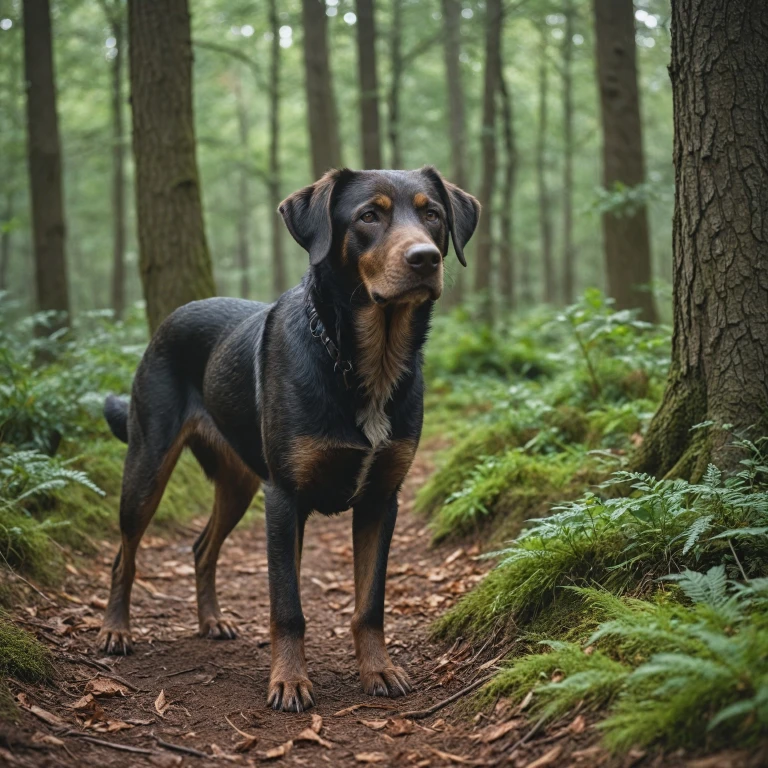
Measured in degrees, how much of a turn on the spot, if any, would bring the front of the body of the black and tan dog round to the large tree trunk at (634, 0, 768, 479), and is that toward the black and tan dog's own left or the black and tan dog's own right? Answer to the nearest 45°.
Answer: approximately 45° to the black and tan dog's own left

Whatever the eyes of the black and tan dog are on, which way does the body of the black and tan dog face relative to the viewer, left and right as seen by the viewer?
facing the viewer and to the right of the viewer

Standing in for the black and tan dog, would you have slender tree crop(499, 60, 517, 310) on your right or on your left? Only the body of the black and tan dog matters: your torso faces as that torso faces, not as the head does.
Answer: on your left

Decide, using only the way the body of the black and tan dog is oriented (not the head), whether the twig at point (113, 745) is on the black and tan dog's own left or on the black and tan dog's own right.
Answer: on the black and tan dog's own right

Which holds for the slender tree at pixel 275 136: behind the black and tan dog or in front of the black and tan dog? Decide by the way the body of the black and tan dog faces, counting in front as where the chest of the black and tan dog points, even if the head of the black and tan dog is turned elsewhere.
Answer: behind

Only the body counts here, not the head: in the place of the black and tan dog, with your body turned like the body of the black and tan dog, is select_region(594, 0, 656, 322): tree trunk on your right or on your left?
on your left

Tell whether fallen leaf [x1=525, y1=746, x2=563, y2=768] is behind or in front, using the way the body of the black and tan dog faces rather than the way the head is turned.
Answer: in front

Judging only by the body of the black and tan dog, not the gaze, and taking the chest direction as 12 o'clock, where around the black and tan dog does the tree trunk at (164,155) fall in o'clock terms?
The tree trunk is roughly at 7 o'clock from the black and tan dog.
